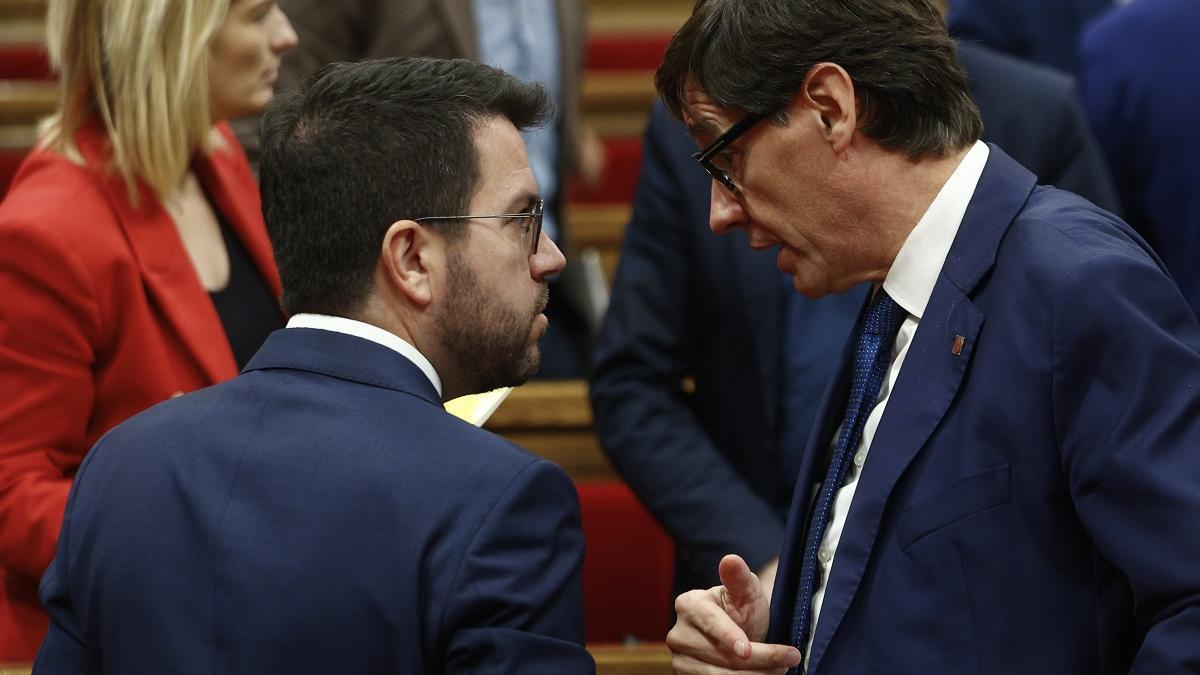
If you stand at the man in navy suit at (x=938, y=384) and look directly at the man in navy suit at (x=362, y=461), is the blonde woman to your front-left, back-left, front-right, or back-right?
front-right

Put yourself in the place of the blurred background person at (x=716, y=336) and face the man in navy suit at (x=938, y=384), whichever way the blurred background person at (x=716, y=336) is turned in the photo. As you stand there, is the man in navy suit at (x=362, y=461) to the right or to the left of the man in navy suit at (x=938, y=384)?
right

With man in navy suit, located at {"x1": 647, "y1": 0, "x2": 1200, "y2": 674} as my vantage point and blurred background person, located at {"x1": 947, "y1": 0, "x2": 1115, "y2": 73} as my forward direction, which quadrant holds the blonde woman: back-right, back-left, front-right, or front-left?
front-left

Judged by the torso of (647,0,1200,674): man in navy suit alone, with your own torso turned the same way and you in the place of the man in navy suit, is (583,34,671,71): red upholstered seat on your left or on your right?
on your right

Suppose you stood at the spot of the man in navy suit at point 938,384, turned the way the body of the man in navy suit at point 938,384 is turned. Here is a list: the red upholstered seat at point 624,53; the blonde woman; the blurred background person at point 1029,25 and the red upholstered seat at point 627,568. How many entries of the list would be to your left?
0

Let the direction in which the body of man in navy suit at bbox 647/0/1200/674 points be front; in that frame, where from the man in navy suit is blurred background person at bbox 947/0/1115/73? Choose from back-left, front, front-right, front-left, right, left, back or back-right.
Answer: back-right

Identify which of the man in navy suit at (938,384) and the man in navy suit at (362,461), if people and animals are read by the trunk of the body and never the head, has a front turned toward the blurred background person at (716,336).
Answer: the man in navy suit at (362,461)

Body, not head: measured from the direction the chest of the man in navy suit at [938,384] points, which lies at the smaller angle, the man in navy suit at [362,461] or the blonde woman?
the man in navy suit

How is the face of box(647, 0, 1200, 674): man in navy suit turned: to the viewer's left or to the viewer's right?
to the viewer's left

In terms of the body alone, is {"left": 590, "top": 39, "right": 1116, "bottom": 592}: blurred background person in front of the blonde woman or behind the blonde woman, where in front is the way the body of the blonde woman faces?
in front

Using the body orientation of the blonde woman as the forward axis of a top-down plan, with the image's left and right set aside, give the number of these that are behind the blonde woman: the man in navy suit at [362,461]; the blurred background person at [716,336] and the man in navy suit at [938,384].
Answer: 0

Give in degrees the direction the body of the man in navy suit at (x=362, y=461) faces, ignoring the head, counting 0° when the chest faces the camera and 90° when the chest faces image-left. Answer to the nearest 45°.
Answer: approximately 225°

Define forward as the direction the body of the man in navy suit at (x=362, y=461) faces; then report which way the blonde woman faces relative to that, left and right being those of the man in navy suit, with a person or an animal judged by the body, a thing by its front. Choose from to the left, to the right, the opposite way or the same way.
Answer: to the right

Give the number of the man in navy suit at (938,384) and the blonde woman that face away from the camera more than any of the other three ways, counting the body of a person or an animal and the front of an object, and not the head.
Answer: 0

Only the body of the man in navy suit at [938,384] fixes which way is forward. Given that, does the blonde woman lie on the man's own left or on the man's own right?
on the man's own right

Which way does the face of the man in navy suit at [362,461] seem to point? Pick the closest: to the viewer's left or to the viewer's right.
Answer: to the viewer's right

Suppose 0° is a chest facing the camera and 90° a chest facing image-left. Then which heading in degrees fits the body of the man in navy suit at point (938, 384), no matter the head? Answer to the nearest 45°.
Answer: approximately 45°

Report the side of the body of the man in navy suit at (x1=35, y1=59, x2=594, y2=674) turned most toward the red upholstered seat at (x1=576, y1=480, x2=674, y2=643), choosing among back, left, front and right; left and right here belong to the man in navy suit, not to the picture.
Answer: front

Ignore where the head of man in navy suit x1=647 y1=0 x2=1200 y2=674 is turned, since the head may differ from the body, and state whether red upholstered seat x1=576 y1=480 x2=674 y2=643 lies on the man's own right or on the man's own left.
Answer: on the man's own right
